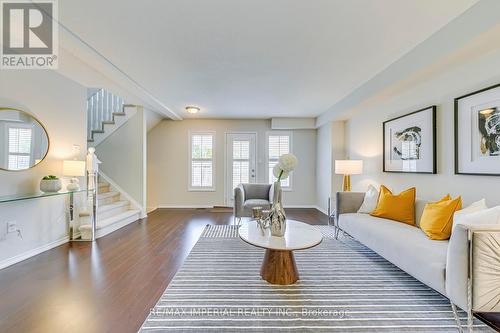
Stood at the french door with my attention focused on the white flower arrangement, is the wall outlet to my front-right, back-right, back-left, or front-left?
front-right

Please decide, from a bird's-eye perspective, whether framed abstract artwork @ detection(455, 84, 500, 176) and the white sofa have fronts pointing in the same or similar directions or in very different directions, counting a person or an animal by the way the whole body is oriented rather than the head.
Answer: same or similar directions

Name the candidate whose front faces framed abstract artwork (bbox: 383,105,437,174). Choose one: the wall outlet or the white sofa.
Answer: the wall outlet

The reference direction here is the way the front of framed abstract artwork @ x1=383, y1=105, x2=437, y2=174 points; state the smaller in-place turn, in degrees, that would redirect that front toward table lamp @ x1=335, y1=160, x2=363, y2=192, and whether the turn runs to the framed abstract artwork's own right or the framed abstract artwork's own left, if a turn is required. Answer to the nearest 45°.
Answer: approximately 90° to the framed abstract artwork's own right

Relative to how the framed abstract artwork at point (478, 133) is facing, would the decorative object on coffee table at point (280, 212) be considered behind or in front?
in front

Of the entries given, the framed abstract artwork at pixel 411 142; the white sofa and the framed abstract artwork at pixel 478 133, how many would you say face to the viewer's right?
0

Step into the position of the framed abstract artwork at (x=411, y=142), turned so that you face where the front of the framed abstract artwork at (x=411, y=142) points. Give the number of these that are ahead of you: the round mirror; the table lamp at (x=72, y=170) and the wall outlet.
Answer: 3

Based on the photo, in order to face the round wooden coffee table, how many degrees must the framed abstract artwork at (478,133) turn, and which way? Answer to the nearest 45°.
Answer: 0° — it already faces it

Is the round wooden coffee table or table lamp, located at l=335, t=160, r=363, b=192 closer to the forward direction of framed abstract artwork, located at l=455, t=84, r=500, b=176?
the round wooden coffee table

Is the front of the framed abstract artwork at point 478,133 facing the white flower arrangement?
yes

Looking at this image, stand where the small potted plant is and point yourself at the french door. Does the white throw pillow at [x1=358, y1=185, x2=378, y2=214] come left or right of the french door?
right

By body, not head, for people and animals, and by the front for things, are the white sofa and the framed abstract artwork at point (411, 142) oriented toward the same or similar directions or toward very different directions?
same or similar directions

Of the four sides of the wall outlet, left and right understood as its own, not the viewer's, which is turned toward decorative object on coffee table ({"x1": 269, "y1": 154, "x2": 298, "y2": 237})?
front

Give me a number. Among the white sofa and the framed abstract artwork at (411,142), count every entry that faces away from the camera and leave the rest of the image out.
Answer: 0

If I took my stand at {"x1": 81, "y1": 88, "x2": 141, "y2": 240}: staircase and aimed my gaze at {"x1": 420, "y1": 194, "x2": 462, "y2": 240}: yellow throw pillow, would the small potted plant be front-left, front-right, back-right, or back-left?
front-right

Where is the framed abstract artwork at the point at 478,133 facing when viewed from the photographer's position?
facing the viewer and to the left of the viewer

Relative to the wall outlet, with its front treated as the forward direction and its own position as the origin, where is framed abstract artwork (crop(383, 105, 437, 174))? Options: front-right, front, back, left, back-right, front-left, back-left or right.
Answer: front

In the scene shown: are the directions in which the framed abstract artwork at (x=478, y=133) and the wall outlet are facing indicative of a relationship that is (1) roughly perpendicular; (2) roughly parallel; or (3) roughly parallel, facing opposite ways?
roughly parallel, facing opposite ways
